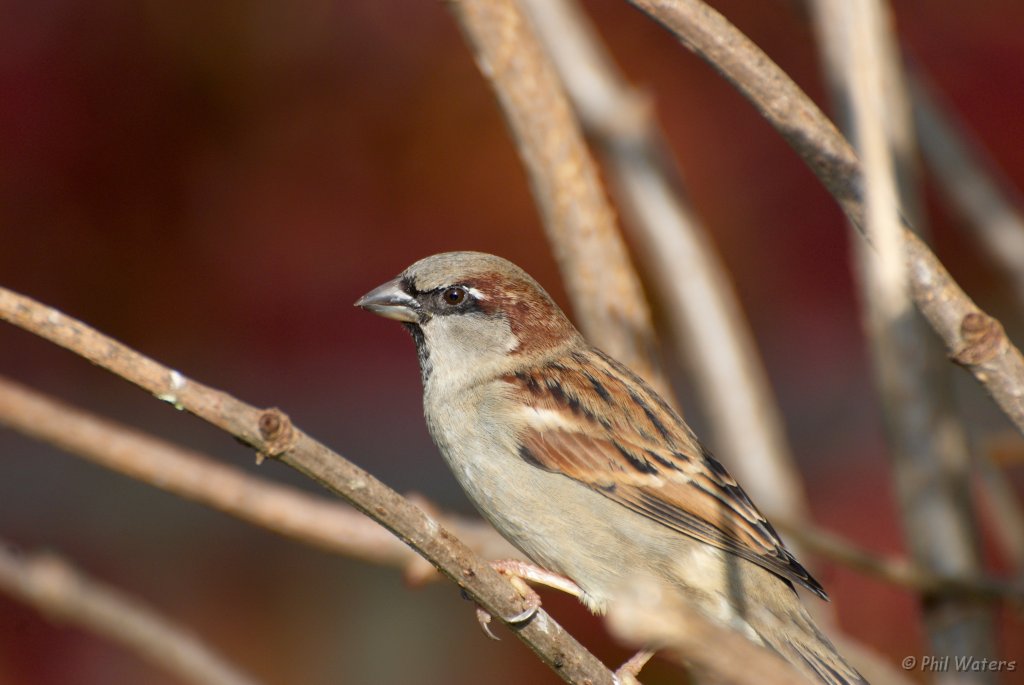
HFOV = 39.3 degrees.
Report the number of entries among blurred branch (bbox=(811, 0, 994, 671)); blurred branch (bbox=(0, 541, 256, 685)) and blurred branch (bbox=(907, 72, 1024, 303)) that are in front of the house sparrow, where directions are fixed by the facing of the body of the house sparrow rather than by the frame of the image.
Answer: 1

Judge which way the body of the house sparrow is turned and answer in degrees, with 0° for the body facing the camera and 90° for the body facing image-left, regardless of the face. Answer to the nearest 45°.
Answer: approximately 90°

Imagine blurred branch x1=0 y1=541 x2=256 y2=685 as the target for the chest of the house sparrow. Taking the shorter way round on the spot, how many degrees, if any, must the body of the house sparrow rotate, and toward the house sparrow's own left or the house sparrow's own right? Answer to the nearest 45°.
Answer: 0° — it already faces it

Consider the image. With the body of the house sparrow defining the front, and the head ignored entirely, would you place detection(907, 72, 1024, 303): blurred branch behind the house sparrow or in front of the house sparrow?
behind

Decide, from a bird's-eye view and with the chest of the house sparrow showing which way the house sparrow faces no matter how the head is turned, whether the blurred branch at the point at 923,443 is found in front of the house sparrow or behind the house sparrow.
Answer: behind
